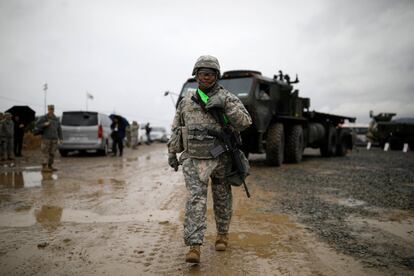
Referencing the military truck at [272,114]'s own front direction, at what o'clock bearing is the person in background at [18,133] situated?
The person in background is roughly at 2 o'clock from the military truck.

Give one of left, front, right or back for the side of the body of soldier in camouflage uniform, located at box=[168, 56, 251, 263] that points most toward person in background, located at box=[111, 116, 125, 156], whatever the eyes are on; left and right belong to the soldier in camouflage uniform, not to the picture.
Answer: back

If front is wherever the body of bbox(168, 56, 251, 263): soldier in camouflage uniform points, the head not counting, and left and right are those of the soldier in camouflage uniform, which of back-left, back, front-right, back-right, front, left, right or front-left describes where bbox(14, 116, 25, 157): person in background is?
back-right

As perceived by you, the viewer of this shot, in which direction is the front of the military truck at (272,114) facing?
facing the viewer and to the left of the viewer

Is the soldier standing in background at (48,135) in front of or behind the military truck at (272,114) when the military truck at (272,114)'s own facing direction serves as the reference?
in front

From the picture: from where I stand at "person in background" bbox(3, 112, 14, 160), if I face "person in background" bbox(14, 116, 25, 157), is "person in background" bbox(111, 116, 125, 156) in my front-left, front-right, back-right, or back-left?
front-right

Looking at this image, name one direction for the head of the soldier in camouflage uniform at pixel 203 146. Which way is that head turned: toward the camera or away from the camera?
toward the camera

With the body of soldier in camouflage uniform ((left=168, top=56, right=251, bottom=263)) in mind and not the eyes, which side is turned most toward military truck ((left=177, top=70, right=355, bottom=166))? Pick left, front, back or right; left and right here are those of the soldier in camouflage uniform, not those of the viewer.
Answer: back

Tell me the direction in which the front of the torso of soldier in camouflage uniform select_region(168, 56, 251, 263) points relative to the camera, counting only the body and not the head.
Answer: toward the camera

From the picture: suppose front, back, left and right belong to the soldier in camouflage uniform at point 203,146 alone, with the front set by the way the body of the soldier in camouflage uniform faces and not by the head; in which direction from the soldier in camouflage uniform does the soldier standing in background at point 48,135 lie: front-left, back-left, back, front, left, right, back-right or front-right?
back-right

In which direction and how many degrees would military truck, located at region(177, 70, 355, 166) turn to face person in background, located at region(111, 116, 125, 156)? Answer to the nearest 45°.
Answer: approximately 90° to its right

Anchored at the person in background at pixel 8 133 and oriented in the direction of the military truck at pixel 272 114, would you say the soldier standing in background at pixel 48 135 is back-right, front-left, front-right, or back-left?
front-right

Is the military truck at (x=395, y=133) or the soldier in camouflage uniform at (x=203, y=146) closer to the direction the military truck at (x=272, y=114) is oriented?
the soldier in camouflage uniform
